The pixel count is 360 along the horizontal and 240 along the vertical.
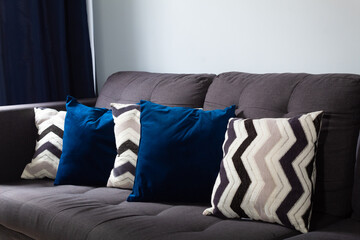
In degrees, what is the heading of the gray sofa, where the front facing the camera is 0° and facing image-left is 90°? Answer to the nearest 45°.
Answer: approximately 45°

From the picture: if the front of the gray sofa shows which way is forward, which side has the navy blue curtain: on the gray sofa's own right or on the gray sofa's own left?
on the gray sofa's own right
